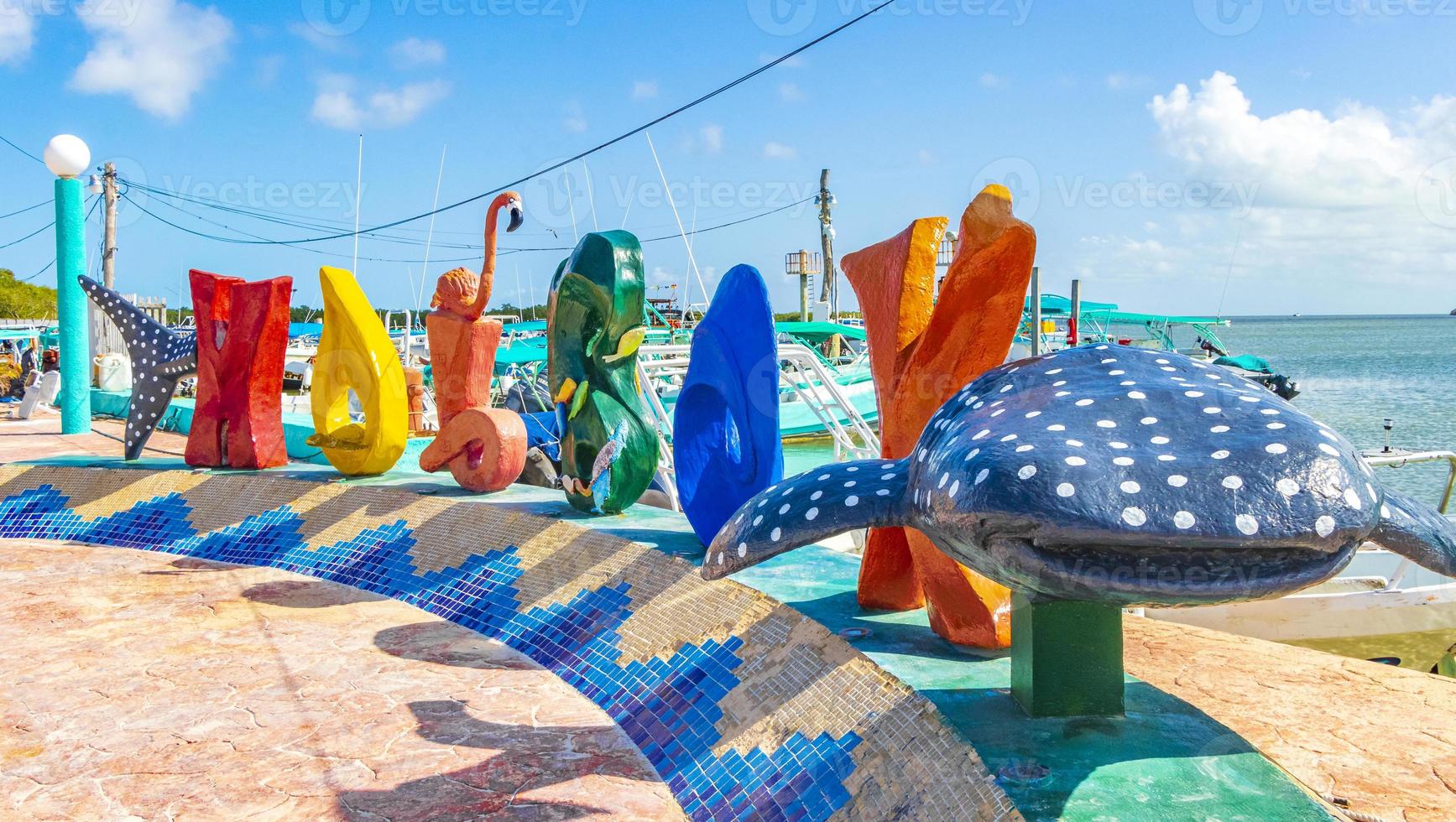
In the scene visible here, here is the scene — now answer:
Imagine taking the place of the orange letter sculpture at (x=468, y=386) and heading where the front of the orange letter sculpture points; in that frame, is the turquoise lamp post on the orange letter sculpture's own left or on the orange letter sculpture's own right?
on the orange letter sculpture's own right

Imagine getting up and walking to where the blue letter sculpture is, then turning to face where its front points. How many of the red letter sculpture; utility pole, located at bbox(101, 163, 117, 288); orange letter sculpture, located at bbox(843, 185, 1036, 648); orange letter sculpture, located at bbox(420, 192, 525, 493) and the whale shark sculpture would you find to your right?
3

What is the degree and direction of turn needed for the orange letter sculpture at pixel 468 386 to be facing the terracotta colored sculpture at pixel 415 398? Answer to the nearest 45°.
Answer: approximately 135° to its right

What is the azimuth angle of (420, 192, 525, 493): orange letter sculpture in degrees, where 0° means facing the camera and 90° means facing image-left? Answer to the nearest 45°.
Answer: approximately 45°

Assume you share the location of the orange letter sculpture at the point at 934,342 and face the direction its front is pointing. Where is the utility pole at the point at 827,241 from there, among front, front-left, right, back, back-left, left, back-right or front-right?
back-right

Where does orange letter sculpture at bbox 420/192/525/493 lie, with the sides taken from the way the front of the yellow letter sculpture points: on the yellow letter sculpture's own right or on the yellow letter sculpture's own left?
on the yellow letter sculpture's own left

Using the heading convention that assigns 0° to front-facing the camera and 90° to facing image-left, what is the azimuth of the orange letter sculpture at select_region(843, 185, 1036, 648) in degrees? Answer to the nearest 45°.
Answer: approximately 45°

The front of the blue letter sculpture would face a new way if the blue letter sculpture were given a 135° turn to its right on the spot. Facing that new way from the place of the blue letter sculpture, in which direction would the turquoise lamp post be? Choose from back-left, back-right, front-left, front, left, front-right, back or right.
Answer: front-left

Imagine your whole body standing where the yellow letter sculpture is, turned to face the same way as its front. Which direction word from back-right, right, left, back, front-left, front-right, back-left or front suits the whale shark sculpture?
front-left

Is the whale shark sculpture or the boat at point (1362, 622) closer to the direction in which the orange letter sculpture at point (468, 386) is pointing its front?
the whale shark sculpture

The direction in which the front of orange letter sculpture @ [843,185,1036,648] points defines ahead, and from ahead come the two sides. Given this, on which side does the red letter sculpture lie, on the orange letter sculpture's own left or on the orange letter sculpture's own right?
on the orange letter sculpture's own right

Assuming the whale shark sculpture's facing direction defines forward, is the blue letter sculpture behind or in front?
behind

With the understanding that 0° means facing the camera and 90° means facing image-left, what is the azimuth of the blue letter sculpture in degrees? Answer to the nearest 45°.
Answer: approximately 45°
